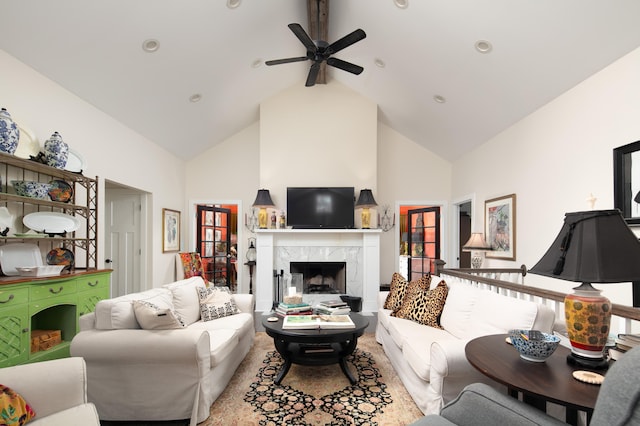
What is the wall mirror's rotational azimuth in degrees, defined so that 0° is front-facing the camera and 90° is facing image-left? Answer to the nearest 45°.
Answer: approximately 45°

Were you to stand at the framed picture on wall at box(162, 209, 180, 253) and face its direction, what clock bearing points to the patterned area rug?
The patterned area rug is roughly at 1 o'clock from the framed picture on wall.

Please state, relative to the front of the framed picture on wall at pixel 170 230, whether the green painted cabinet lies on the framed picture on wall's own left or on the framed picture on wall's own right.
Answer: on the framed picture on wall's own right

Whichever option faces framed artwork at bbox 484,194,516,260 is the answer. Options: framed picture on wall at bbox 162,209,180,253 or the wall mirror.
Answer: the framed picture on wall

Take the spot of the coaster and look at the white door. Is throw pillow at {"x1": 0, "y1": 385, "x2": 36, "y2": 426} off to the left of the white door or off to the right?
left

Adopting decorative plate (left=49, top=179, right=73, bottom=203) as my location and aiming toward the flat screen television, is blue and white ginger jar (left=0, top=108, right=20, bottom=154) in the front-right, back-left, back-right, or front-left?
back-right

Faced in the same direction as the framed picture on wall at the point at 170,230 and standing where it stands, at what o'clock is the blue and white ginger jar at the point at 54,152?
The blue and white ginger jar is roughly at 2 o'clock from the framed picture on wall.

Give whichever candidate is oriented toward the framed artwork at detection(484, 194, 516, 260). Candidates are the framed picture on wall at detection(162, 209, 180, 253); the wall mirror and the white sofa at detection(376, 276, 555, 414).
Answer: the framed picture on wall

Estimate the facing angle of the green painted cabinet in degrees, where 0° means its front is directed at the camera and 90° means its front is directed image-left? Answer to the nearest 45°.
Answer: approximately 315°
